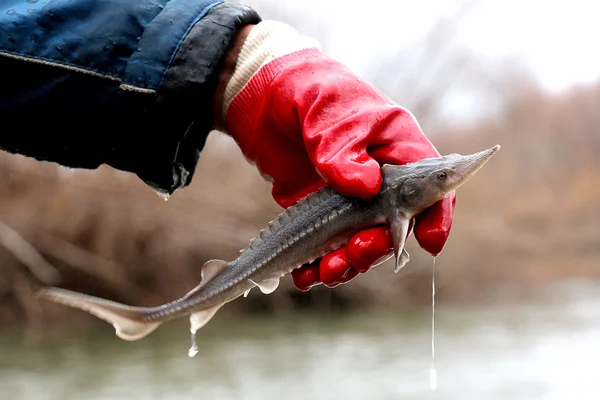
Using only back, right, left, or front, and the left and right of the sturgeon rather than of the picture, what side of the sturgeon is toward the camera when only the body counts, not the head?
right
